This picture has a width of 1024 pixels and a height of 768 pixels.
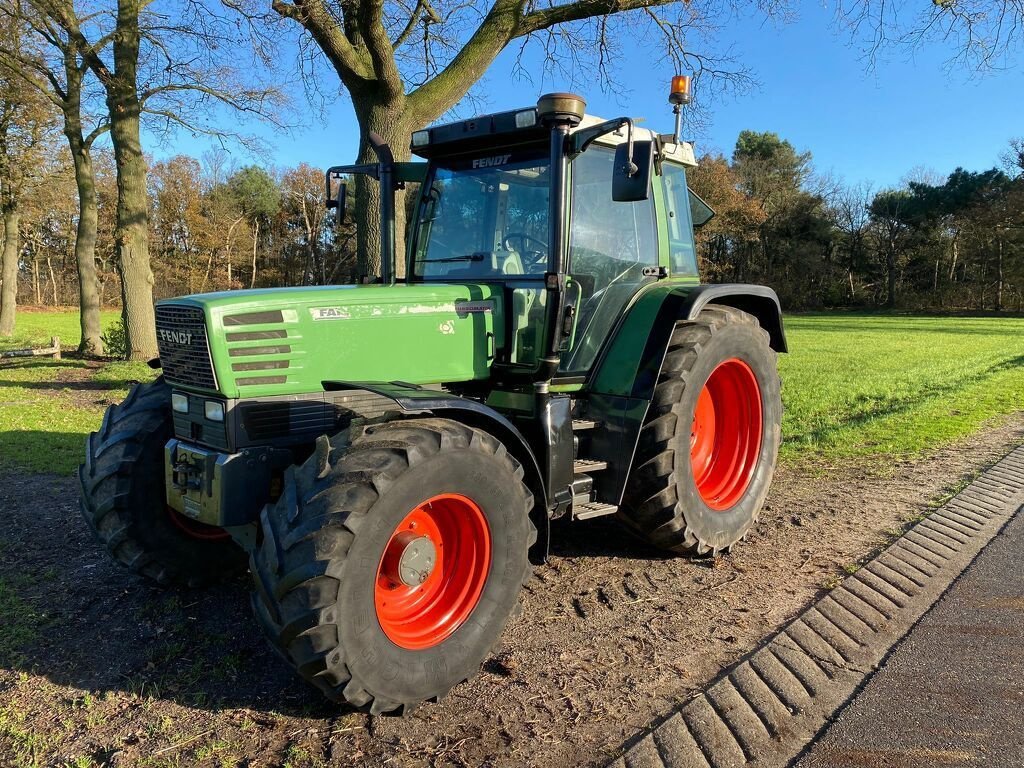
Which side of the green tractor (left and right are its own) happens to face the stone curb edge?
left

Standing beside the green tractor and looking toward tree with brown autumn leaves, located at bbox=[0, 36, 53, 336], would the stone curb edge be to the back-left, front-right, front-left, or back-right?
back-right

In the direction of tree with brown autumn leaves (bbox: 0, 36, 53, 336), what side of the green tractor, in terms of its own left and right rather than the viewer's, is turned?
right

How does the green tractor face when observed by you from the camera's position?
facing the viewer and to the left of the viewer

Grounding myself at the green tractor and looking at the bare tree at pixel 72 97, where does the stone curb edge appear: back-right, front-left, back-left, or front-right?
back-right

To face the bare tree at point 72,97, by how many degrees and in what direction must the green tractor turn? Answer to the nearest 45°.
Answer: approximately 90° to its right
